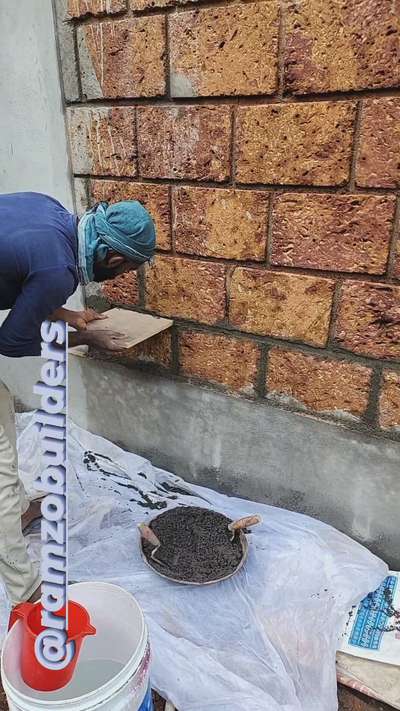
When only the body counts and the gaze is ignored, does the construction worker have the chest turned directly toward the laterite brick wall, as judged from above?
yes

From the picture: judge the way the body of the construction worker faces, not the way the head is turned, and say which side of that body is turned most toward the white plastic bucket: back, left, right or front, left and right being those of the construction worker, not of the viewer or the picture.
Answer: right

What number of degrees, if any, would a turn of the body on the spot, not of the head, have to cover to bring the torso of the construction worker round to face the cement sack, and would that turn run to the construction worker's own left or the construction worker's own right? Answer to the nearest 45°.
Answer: approximately 45° to the construction worker's own right

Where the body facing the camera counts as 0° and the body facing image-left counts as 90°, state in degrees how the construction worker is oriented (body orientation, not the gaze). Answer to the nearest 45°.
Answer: approximately 270°

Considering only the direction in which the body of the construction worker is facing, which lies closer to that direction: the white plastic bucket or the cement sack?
the cement sack
